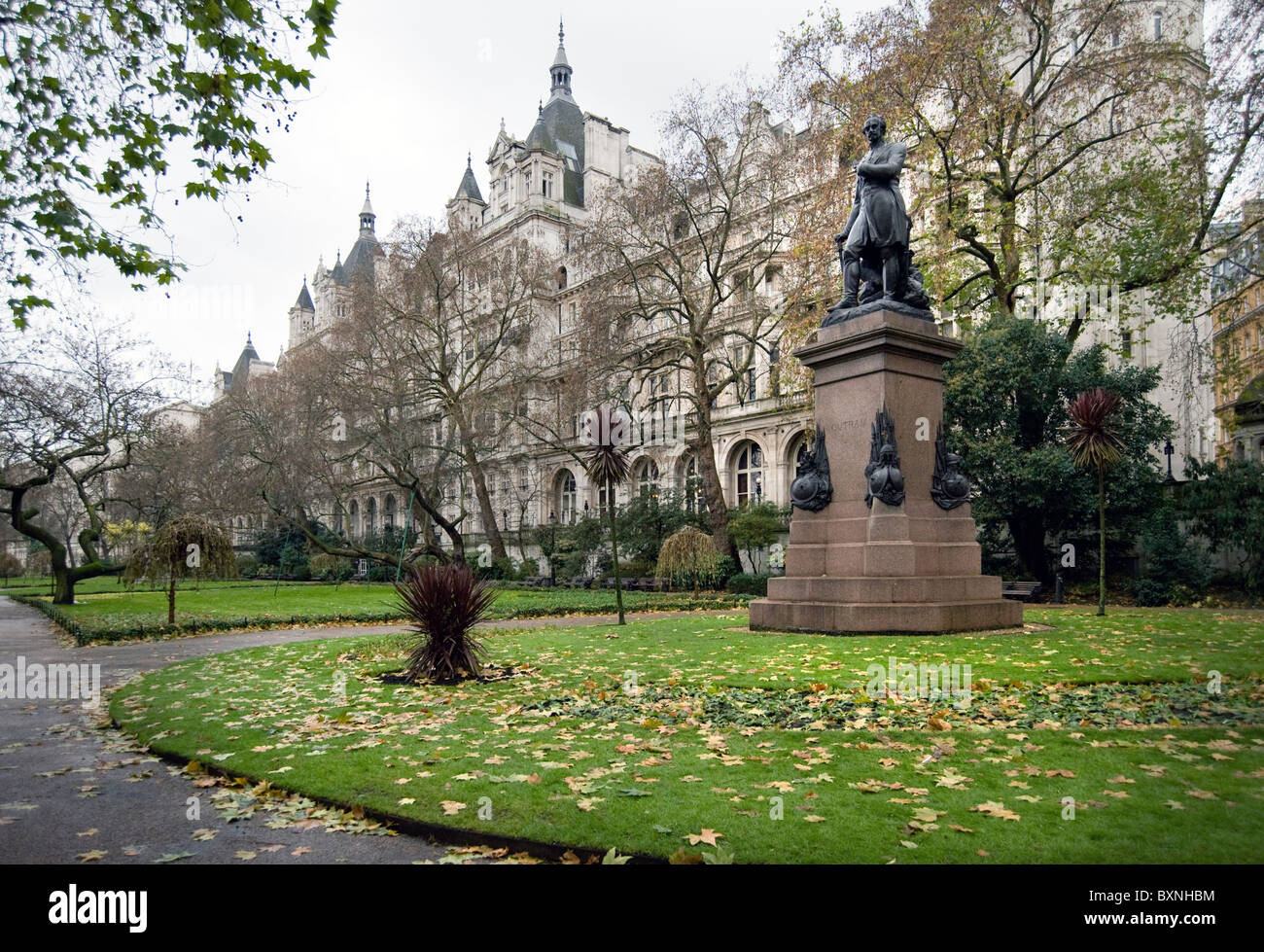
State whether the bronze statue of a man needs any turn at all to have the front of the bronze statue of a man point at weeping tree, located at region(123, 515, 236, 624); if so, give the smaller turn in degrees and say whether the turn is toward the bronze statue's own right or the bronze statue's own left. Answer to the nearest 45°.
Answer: approximately 45° to the bronze statue's own right

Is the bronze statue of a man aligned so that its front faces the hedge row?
no

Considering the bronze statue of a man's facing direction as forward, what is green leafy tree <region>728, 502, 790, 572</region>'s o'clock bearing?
The green leafy tree is roughly at 4 o'clock from the bronze statue of a man.

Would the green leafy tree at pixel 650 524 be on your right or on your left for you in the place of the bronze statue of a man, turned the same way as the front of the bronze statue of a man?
on your right

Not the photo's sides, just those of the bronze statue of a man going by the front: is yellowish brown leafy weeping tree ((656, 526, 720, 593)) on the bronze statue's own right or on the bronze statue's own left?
on the bronze statue's own right

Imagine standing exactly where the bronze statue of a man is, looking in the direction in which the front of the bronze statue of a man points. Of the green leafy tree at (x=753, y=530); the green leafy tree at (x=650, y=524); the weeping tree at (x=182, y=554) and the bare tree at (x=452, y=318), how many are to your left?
0

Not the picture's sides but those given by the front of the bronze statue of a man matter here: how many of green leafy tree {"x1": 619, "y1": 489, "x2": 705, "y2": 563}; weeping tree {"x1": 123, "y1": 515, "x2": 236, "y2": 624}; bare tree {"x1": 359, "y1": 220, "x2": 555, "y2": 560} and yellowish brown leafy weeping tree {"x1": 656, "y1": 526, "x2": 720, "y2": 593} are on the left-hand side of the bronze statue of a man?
0

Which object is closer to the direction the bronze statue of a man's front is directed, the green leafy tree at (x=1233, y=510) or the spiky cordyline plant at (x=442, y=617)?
the spiky cordyline plant

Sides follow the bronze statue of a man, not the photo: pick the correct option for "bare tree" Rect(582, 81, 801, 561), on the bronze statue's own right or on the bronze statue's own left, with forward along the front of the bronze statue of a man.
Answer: on the bronze statue's own right

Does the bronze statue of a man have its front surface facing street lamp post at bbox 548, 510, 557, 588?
no

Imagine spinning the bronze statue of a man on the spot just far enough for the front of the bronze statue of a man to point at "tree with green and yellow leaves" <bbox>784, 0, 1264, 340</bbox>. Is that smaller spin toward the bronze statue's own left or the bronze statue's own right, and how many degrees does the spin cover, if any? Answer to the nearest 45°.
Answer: approximately 135° to the bronze statue's own right

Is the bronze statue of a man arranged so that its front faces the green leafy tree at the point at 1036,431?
no

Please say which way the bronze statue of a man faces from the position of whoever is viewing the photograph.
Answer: facing the viewer and to the left of the viewer

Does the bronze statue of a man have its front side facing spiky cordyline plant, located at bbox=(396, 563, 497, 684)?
yes

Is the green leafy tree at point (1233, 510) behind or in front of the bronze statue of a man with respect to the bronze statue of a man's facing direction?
behind

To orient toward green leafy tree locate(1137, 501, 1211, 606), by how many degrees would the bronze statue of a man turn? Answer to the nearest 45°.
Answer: approximately 180°
